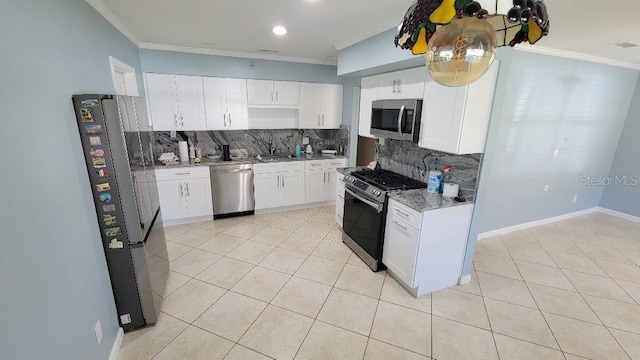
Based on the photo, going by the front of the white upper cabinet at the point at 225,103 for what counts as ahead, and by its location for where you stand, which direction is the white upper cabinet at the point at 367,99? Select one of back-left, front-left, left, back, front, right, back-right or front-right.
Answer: front-left

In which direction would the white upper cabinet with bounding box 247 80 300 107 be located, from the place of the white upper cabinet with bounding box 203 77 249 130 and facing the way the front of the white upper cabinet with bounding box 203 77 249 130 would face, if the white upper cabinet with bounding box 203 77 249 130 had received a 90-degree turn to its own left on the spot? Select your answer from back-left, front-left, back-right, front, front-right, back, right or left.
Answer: front

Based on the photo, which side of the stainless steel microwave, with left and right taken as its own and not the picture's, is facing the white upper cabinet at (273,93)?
right

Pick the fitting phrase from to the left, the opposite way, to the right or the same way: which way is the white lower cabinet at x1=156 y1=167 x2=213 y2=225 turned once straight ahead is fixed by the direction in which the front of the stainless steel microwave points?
to the left

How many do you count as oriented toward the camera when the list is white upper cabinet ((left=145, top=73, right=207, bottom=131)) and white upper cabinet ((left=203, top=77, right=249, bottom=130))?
2

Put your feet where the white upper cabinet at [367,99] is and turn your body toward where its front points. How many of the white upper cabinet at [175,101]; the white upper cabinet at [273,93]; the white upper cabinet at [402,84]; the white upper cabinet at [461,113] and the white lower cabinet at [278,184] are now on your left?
2

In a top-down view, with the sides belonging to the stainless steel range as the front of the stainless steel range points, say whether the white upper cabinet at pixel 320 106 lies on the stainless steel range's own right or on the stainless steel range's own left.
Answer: on the stainless steel range's own right

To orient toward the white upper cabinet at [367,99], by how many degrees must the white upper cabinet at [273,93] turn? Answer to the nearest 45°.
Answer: approximately 45° to its left

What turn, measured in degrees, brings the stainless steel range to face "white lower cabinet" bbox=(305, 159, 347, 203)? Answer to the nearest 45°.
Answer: approximately 90° to its right
